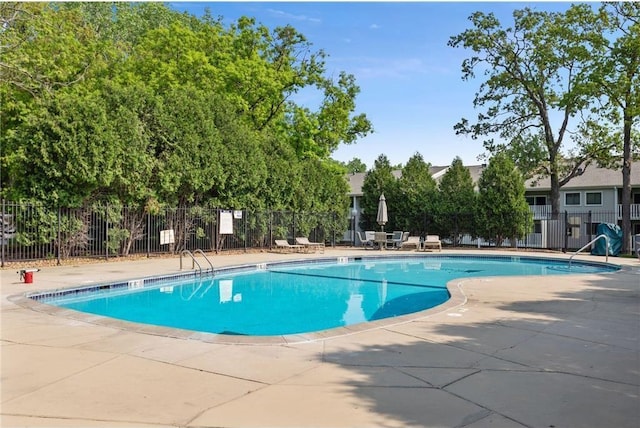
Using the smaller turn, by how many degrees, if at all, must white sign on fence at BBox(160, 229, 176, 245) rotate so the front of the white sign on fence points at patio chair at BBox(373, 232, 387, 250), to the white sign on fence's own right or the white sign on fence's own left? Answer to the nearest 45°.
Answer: approximately 135° to the white sign on fence's own left

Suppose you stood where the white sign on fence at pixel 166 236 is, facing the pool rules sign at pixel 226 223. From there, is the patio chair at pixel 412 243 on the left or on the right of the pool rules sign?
right

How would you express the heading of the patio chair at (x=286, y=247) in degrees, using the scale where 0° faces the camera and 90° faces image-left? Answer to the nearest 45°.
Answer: approximately 315°

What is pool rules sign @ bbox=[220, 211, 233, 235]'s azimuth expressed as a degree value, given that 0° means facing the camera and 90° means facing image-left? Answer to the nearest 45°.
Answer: approximately 0°

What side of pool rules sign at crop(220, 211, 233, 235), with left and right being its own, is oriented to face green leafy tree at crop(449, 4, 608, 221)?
left
